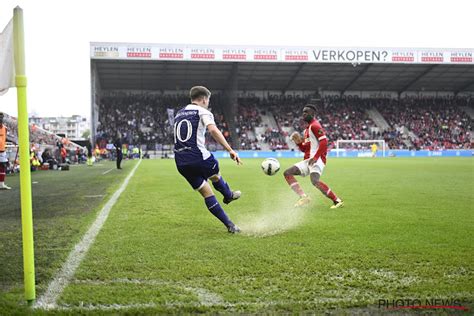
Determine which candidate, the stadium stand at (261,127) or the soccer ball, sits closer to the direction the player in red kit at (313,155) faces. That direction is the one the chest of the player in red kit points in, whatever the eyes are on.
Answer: the soccer ball

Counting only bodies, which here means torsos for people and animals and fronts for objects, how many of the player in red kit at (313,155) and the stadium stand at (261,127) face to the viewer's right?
0

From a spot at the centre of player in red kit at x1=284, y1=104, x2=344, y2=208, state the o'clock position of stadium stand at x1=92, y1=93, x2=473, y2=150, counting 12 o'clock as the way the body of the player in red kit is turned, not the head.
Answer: The stadium stand is roughly at 4 o'clock from the player in red kit.

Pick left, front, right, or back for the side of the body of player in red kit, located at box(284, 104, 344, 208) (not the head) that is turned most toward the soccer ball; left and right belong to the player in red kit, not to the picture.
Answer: front

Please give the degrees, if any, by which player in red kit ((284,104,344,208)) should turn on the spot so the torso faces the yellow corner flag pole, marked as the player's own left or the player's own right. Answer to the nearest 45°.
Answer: approximately 45° to the player's own left

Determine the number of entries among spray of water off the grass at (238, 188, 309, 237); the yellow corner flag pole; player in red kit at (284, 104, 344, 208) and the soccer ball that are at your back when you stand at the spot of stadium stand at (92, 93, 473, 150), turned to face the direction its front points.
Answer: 0

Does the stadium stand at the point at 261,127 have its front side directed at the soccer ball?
yes

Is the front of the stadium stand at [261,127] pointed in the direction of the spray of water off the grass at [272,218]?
yes

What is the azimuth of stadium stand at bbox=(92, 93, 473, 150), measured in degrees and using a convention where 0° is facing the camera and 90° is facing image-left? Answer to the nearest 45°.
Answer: approximately 0°

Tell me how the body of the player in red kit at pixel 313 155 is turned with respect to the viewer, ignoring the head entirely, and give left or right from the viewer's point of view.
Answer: facing the viewer and to the left of the viewer

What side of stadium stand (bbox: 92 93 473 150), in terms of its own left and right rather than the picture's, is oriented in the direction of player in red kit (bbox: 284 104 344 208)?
front

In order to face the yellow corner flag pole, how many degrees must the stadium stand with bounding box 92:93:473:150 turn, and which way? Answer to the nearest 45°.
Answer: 0° — it already faces it
